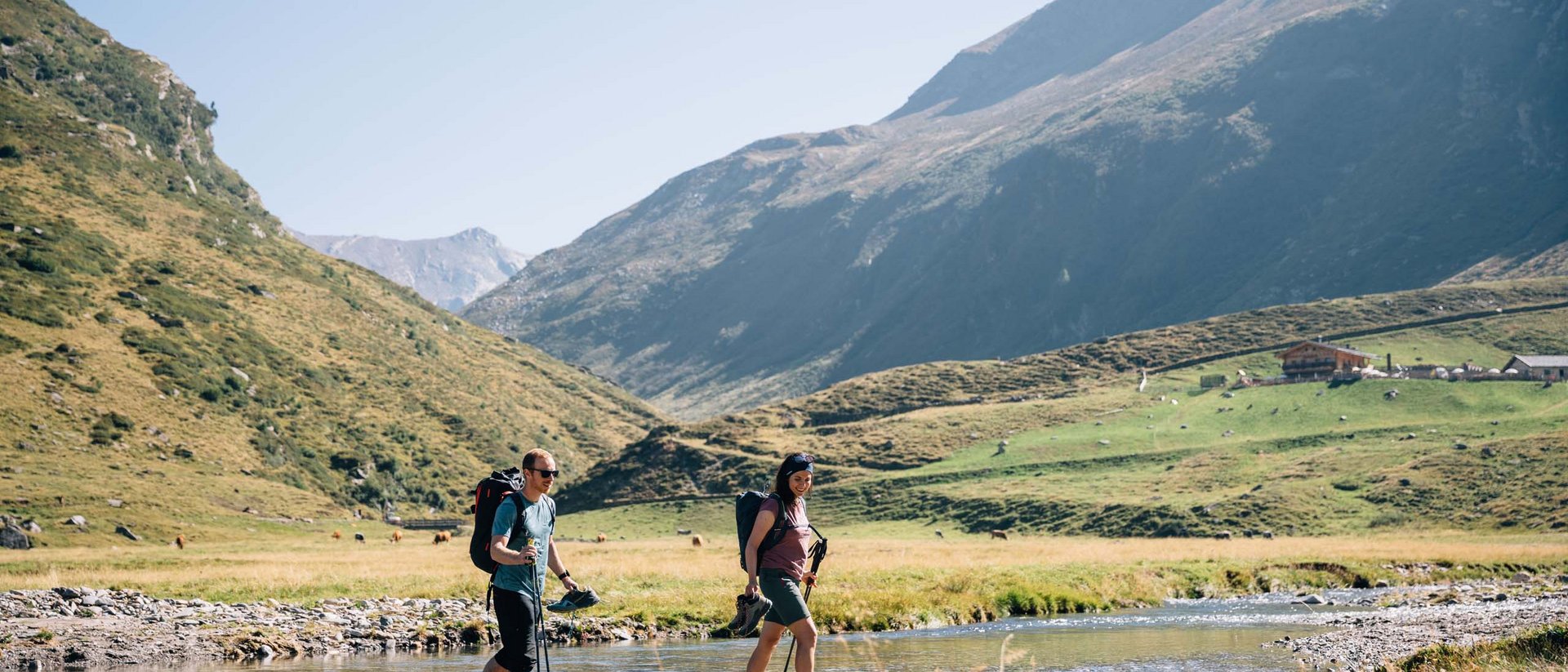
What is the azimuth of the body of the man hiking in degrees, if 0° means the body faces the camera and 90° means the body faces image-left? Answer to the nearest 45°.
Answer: approximately 315°

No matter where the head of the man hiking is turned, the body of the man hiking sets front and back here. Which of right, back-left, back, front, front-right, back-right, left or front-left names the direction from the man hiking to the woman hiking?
front-left

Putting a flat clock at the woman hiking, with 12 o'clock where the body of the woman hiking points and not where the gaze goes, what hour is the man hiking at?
The man hiking is roughly at 4 o'clock from the woman hiking.
